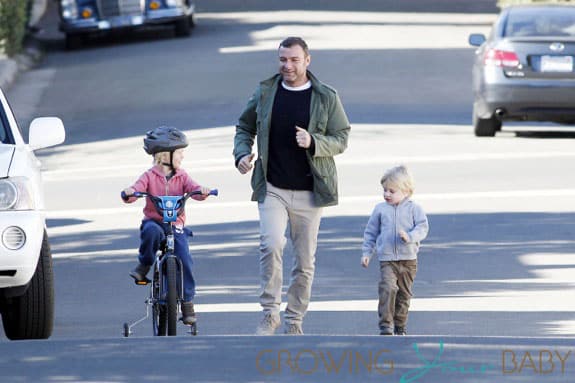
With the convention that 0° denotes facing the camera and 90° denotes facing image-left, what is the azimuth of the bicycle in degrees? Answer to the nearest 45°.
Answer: approximately 0°

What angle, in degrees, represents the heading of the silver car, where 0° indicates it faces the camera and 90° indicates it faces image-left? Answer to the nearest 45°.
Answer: approximately 180°

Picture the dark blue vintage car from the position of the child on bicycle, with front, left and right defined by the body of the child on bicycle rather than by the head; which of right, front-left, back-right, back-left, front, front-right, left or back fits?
back

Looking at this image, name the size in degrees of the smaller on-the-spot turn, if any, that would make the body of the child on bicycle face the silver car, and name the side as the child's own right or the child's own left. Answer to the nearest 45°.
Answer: approximately 135° to the child's own left

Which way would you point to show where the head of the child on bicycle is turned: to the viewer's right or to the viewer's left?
to the viewer's right

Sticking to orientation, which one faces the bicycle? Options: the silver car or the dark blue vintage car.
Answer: the dark blue vintage car

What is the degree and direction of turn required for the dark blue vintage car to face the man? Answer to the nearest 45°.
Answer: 0° — it already faces them

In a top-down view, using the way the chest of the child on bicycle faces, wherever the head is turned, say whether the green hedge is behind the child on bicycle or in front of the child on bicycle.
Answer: behind
